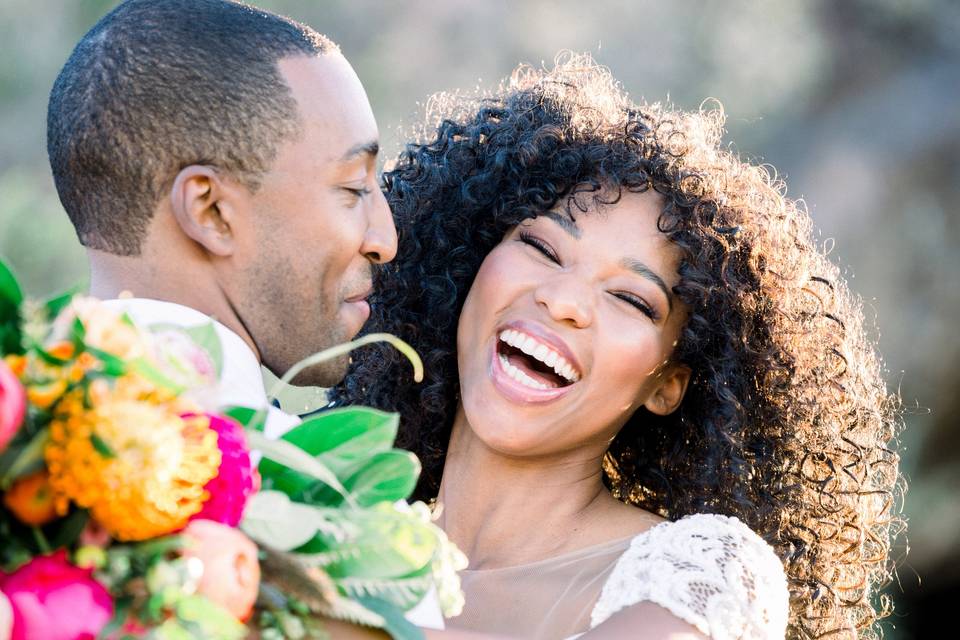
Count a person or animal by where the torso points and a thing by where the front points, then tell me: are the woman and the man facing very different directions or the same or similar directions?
very different directions

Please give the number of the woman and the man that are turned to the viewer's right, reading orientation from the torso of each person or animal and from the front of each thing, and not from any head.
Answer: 1

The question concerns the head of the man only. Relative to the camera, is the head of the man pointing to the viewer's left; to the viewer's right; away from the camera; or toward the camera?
to the viewer's right

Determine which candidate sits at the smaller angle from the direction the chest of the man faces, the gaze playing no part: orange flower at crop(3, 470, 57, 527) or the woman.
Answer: the woman

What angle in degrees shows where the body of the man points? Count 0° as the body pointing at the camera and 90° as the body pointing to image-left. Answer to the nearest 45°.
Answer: approximately 270°

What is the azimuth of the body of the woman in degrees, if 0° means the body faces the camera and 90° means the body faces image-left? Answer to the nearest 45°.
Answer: approximately 45°
